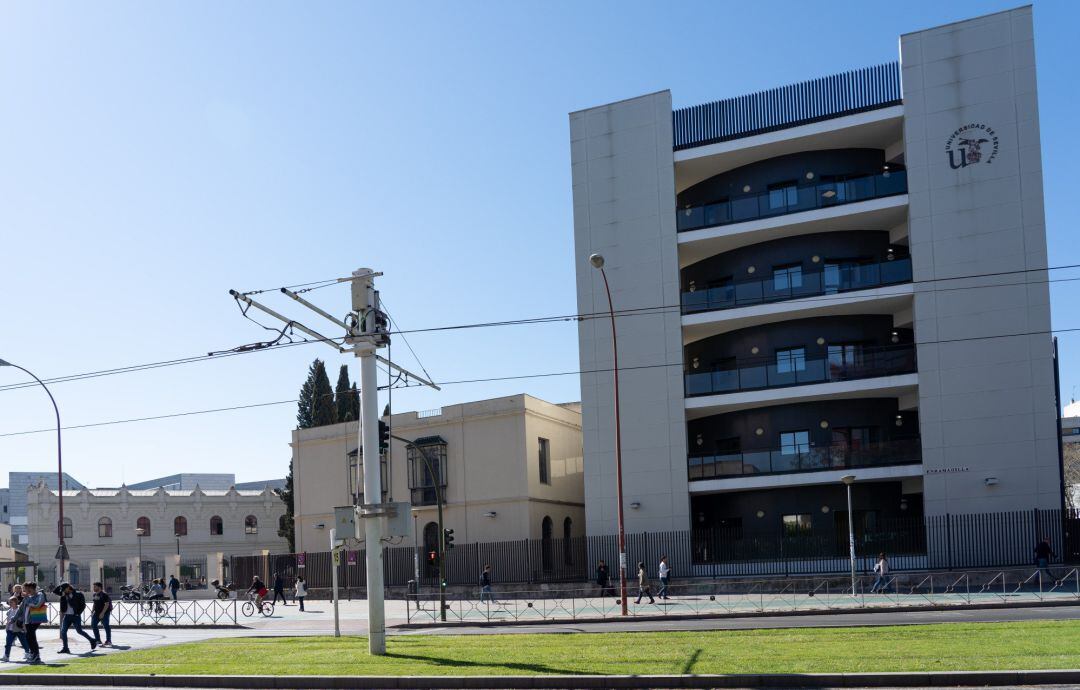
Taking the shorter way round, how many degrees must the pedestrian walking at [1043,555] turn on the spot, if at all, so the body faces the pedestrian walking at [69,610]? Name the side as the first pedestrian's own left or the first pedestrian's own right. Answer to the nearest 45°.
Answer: approximately 45° to the first pedestrian's own left

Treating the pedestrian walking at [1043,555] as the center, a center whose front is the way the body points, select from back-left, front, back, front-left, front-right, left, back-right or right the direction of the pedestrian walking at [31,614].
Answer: front-left

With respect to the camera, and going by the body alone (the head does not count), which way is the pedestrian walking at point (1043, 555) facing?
to the viewer's left

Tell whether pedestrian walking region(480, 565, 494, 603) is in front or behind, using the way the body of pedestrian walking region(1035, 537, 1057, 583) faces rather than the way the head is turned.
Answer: in front
